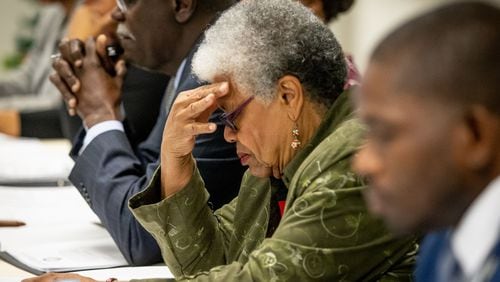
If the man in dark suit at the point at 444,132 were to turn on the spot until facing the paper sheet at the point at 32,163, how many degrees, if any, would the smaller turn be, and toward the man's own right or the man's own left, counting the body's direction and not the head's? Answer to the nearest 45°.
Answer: approximately 45° to the man's own right

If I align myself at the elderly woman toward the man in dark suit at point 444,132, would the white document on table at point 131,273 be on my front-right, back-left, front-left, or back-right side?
back-right

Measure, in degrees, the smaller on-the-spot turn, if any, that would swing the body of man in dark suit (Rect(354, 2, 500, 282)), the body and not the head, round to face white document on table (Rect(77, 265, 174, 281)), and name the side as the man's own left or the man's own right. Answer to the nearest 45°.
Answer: approximately 45° to the man's own right

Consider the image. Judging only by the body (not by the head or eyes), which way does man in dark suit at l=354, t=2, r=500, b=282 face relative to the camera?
to the viewer's left

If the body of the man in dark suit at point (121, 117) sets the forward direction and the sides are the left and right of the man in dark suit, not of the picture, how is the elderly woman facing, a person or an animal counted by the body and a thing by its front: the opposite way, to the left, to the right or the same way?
the same way

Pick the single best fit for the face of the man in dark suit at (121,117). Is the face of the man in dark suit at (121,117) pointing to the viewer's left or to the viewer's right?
to the viewer's left

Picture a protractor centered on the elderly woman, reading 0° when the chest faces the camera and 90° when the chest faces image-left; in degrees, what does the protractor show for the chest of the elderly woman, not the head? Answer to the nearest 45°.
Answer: approximately 90°

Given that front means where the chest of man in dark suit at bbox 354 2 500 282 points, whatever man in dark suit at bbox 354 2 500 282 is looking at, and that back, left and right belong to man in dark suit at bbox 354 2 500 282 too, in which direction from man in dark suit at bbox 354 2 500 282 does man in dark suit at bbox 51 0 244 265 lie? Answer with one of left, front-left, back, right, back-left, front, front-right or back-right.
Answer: front-right

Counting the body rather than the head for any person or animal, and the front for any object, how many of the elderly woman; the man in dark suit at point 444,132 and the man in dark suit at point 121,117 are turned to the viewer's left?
3

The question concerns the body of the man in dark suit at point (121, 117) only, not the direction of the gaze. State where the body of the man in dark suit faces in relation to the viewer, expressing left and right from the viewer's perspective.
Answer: facing to the left of the viewer

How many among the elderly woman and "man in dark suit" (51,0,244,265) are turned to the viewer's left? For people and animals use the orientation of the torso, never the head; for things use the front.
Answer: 2

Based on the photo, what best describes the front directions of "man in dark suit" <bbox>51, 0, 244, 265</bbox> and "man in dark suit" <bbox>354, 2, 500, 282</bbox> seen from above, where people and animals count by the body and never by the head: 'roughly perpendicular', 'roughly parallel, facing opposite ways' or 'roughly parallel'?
roughly parallel

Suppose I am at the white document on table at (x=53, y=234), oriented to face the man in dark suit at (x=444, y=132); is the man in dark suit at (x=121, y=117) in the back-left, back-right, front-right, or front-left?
front-left
